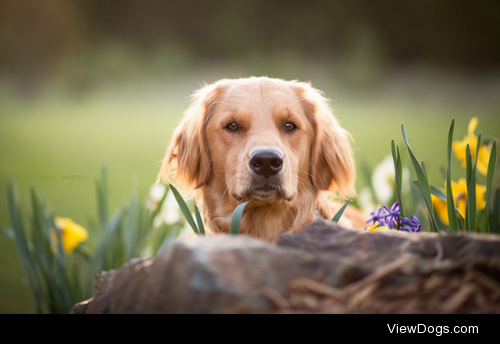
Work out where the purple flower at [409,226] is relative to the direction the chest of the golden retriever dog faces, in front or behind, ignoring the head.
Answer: in front

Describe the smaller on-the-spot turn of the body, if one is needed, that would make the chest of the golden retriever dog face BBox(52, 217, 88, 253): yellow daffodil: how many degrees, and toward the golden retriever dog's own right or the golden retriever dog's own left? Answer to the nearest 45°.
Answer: approximately 90° to the golden retriever dog's own right

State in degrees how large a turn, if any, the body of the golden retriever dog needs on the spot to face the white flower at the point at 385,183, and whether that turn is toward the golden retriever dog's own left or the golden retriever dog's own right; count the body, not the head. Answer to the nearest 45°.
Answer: approximately 135° to the golden retriever dog's own left

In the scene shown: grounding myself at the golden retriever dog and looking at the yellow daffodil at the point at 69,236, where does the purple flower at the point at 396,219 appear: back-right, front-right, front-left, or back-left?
back-left

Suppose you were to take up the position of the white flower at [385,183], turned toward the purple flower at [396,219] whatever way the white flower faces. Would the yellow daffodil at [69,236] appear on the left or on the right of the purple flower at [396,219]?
right

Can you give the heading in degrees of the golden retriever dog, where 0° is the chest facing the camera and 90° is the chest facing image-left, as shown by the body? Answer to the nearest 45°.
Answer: approximately 0°

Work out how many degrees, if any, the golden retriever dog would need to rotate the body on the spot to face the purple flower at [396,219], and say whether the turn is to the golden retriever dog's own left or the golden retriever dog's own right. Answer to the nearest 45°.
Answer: approximately 45° to the golden retriever dog's own left

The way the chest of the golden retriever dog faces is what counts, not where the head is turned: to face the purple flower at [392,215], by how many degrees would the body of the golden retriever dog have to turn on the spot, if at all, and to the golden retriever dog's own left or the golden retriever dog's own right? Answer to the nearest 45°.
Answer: approximately 45° to the golden retriever dog's own left

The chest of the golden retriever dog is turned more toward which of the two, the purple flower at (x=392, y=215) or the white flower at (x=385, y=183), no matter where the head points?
the purple flower
